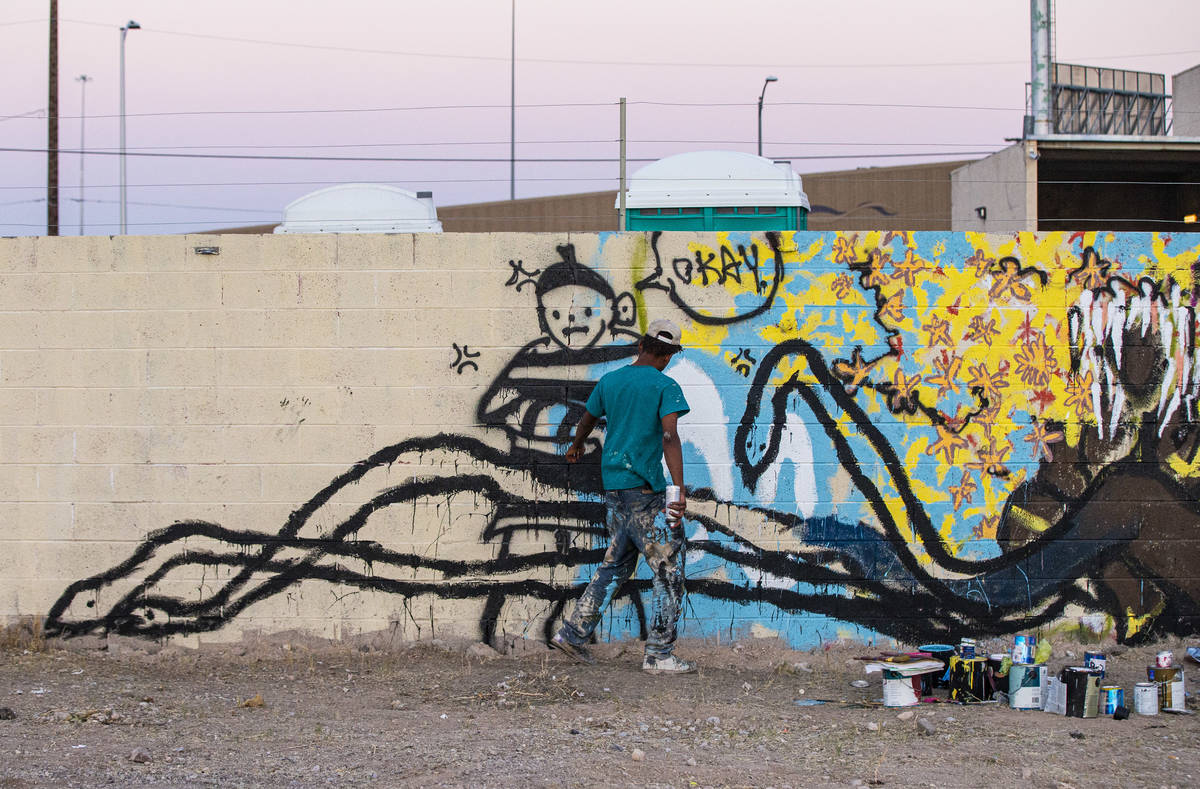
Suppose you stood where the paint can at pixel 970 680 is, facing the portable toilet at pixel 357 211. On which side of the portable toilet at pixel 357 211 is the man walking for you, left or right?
left

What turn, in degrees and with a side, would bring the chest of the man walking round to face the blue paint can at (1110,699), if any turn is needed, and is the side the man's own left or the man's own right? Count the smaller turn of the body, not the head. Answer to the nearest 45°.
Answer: approximately 45° to the man's own right

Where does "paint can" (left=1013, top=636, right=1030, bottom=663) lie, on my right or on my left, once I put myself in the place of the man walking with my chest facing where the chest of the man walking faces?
on my right

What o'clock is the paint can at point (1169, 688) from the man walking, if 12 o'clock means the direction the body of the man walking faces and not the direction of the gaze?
The paint can is roughly at 2 o'clock from the man walking.

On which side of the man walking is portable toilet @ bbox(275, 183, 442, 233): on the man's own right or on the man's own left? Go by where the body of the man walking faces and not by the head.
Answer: on the man's own left

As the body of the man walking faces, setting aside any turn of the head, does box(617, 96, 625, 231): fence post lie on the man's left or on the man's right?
on the man's left

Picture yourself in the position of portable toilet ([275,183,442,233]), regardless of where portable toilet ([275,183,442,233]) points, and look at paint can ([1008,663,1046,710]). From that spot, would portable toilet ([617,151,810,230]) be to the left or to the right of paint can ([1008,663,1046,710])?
left

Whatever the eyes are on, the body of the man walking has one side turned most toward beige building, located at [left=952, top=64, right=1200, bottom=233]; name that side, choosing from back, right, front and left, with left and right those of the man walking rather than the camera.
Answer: front

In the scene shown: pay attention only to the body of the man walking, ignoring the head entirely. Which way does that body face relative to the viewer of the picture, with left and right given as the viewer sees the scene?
facing away from the viewer and to the right of the viewer

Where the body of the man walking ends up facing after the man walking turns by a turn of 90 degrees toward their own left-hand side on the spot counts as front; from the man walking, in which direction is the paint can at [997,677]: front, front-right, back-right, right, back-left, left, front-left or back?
back-right

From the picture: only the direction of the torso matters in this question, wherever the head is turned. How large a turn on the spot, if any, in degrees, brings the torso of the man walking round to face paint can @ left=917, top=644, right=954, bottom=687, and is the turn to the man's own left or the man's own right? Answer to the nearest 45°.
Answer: approximately 45° to the man's own right
